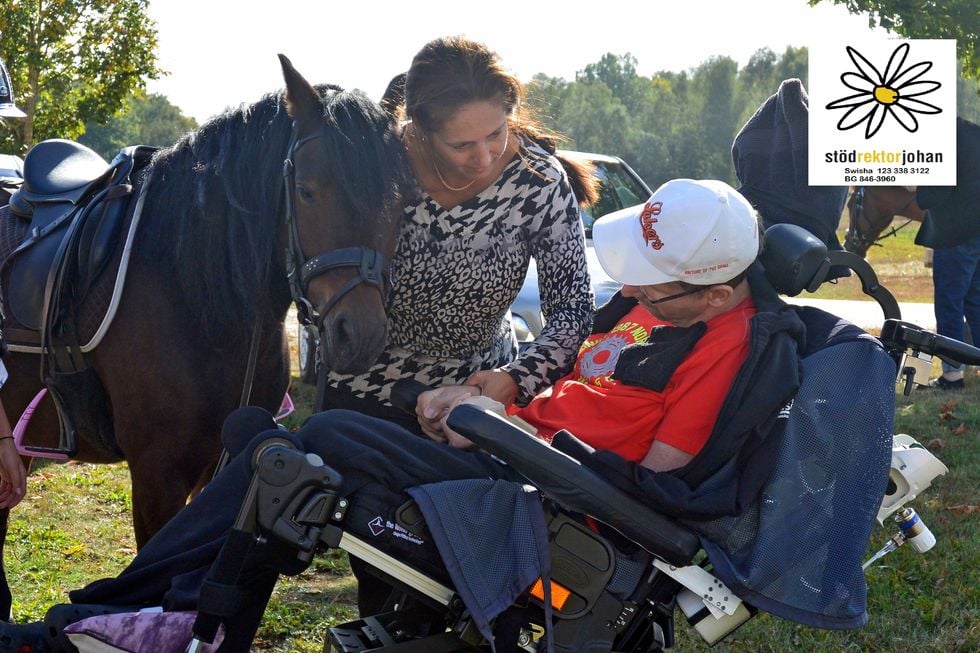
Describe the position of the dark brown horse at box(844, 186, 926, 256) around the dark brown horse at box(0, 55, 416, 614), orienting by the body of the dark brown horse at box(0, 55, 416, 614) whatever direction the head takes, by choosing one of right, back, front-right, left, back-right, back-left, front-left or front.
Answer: left

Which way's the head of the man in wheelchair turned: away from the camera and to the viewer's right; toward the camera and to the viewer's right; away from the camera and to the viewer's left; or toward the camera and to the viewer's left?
toward the camera and to the viewer's left

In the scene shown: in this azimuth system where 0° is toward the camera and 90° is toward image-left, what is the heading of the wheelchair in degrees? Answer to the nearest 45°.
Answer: approximately 90°

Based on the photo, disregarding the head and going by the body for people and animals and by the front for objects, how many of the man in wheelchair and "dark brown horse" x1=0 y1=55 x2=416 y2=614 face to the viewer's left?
1

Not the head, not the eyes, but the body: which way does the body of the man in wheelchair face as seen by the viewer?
to the viewer's left

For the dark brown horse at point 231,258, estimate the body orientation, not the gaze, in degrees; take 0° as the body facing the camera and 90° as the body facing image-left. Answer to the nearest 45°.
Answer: approximately 315°

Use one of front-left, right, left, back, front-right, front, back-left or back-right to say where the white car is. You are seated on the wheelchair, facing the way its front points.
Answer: right

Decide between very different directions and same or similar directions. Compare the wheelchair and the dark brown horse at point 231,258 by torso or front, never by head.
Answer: very different directions

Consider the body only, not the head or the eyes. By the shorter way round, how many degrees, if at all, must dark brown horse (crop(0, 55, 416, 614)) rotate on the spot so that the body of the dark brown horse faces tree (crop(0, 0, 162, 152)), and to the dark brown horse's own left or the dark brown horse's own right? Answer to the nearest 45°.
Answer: approximately 135° to the dark brown horse's own left

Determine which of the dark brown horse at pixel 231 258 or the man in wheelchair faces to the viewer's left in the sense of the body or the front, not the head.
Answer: the man in wheelchair

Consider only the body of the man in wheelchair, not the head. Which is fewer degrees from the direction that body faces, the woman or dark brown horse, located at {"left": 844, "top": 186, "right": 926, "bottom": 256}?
the woman

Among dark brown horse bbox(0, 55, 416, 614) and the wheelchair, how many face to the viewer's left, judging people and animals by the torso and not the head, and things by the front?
1
